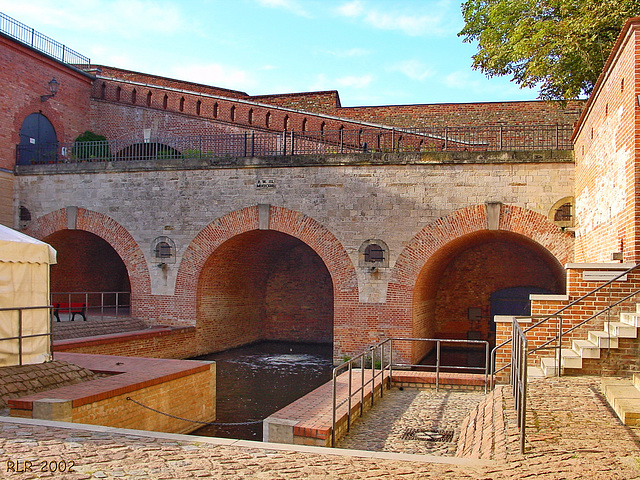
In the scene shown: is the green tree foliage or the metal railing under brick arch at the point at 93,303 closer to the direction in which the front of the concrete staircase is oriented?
the metal railing under brick arch

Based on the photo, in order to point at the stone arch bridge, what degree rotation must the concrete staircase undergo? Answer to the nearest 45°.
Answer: approximately 45° to its right

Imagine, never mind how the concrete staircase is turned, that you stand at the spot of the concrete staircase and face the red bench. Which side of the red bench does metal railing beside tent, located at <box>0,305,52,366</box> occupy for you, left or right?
left

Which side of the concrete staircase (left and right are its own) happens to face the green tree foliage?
right

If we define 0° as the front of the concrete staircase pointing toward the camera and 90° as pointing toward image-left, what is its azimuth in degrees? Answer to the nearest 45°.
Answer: approximately 90°
